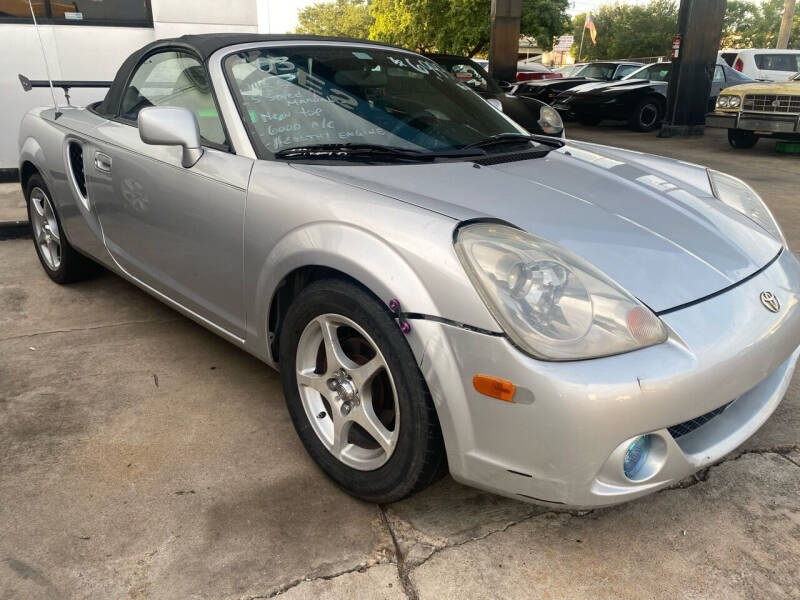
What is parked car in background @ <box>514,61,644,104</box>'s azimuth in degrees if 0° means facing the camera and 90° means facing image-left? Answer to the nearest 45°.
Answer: approximately 45°

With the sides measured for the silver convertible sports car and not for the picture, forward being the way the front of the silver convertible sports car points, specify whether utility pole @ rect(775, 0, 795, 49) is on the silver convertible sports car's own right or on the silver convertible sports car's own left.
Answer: on the silver convertible sports car's own left

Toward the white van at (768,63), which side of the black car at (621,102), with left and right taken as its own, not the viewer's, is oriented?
back

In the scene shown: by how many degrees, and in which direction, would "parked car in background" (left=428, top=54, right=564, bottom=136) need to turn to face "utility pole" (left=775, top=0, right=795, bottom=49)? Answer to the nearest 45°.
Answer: approximately 90° to its left

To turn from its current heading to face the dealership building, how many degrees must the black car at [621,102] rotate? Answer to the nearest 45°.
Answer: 0° — it already faces it

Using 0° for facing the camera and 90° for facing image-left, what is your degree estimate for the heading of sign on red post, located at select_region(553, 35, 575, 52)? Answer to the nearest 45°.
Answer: approximately 0°

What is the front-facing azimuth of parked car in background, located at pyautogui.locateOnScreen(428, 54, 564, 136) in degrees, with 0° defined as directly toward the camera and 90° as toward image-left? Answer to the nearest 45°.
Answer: approximately 315°

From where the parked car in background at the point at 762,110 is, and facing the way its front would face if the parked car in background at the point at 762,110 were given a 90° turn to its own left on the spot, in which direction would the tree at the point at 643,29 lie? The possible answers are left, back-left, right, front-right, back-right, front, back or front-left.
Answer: back-left

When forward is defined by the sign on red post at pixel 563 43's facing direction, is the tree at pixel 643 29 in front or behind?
behind
